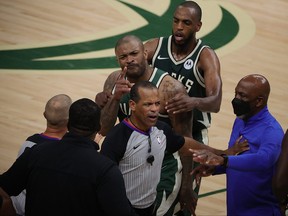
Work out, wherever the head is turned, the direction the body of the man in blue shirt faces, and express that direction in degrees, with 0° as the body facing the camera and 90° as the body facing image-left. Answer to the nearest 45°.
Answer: approximately 45°
